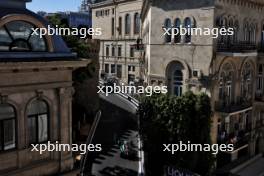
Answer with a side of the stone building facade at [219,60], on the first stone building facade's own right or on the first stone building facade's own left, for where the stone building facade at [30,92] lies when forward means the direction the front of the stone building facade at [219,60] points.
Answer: on the first stone building facade's own right
